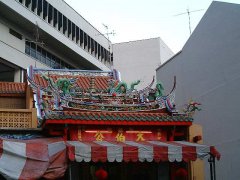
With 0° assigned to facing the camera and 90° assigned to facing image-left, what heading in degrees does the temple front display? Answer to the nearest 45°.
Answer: approximately 0°
